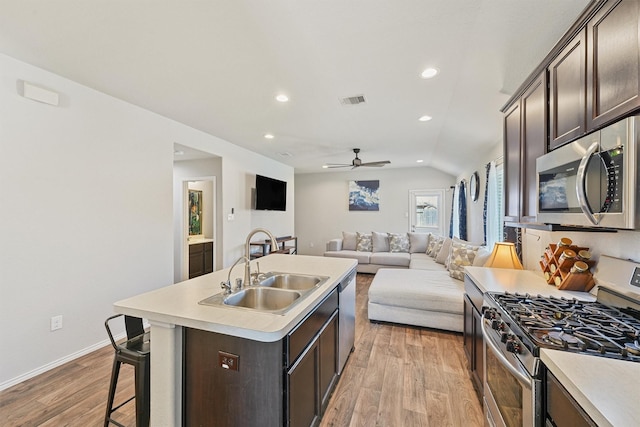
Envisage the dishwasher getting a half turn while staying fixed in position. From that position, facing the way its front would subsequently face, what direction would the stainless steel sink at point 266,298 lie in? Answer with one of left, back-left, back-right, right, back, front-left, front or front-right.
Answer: front-left

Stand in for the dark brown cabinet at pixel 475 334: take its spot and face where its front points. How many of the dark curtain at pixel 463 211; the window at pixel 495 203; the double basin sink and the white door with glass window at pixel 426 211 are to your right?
3

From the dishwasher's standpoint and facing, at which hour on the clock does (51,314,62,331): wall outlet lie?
The wall outlet is roughly at 6 o'clock from the dishwasher.

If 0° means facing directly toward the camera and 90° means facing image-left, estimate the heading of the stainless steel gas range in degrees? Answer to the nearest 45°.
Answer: approximately 90°

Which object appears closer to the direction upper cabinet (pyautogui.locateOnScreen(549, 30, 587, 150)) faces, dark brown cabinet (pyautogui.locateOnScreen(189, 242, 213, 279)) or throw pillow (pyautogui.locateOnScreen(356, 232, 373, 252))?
the dark brown cabinet

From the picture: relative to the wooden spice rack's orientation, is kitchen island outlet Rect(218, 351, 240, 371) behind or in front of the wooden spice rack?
in front
